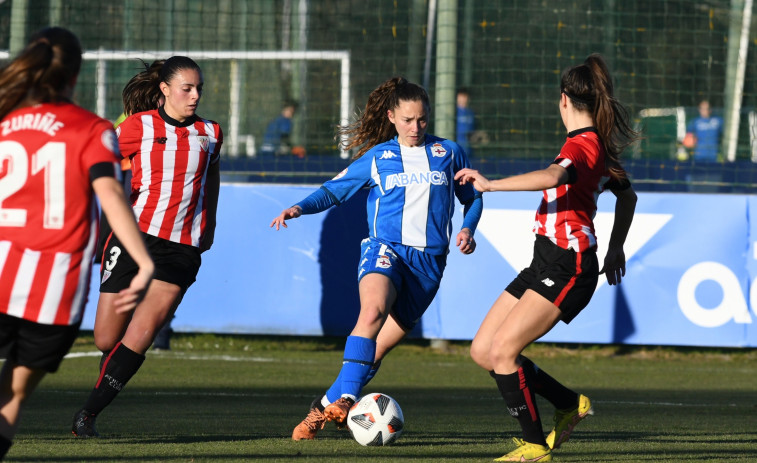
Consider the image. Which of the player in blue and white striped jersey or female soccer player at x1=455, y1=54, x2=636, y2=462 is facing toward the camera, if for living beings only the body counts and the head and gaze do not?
the player in blue and white striped jersey

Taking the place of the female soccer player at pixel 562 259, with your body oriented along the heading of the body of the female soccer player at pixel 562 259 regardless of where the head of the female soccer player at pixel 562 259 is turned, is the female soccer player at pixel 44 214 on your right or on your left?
on your left

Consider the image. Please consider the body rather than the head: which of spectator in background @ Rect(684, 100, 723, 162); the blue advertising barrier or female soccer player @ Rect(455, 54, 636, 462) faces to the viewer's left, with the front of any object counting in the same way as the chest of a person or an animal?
the female soccer player

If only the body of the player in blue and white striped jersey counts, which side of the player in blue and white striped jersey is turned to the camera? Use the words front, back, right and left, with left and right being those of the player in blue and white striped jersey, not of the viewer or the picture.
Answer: front

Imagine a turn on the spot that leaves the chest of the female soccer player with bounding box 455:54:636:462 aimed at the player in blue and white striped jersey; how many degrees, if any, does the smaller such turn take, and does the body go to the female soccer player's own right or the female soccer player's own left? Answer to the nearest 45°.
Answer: approximately 45° to the female soccer player's own right

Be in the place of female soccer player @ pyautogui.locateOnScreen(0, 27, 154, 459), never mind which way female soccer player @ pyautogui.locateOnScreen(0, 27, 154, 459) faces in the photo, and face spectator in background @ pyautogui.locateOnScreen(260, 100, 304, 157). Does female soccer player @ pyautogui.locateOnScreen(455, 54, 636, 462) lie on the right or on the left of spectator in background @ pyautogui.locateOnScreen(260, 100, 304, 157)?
right

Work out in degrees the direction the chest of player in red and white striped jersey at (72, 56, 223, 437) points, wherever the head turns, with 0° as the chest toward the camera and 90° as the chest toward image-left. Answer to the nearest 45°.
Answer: approximately 315°

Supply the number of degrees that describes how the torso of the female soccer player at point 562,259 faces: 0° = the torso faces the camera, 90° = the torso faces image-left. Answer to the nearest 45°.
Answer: approximately 90°

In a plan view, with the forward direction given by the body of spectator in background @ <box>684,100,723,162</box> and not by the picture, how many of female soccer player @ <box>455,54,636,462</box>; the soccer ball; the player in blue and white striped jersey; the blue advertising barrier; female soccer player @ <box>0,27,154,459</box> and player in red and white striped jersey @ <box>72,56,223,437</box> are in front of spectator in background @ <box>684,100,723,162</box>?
6

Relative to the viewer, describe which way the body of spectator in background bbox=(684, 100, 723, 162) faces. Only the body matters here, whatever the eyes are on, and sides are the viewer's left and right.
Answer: facing the viewer

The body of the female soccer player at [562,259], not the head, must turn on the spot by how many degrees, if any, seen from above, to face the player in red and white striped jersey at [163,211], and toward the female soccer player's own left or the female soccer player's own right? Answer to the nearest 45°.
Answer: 0° — they already face them

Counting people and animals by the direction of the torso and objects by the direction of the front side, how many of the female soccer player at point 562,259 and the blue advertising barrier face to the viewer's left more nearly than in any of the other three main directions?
1

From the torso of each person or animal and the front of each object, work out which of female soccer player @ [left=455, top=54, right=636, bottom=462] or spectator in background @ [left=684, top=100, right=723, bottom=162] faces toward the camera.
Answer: the spectator in background

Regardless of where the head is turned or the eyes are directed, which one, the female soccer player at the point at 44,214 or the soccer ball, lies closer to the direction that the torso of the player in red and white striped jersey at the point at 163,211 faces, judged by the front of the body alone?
the soccer ball

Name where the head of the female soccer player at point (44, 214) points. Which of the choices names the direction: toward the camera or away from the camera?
away from the camera

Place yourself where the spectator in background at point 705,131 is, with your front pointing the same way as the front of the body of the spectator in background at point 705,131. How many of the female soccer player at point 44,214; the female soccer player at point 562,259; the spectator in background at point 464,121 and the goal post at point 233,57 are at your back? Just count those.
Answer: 0

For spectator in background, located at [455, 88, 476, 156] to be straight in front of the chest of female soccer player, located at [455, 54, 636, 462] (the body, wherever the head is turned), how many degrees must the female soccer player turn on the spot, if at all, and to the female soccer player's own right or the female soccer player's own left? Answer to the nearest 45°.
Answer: approximately 90° to the female soccer player's own right
